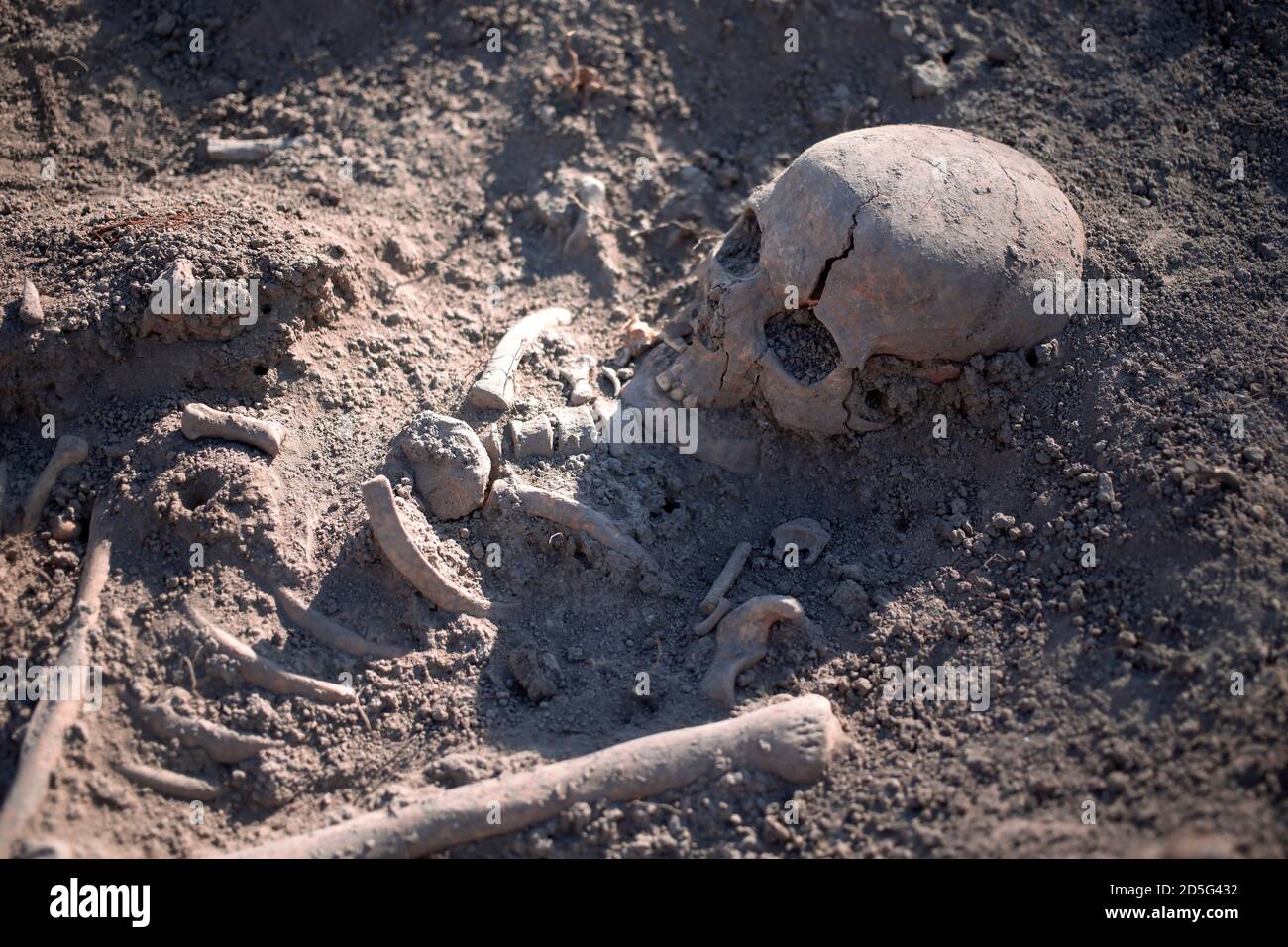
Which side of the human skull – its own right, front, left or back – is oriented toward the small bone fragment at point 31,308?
front

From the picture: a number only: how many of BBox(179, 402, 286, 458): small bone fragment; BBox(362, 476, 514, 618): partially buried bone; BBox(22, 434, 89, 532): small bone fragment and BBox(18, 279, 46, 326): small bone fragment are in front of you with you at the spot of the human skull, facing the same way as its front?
4

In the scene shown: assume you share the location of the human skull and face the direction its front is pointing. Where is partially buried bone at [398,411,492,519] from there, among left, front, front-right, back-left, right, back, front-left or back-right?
front

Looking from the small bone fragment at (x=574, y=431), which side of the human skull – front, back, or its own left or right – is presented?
front

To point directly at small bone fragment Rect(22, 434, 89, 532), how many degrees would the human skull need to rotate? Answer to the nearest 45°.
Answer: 0° — it already faces it

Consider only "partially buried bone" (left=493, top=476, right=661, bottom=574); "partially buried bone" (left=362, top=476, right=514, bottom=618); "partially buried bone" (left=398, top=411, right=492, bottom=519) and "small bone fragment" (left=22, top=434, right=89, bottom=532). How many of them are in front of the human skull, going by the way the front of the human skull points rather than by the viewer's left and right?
4

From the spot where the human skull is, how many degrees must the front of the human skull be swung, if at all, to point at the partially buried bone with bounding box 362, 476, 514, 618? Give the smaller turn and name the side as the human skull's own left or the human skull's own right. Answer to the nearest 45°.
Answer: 0° — it already faces it

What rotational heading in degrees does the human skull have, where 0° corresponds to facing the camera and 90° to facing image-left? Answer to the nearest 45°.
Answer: approximately 90°

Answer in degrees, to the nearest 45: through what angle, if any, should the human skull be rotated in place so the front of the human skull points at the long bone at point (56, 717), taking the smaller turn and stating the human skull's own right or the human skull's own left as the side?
0° — it already faces it

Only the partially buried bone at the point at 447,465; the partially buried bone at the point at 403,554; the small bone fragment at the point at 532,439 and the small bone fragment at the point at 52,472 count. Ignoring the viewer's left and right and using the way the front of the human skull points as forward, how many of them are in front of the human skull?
4

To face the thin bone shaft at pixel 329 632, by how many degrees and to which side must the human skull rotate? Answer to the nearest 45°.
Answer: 0° — it already faces it
